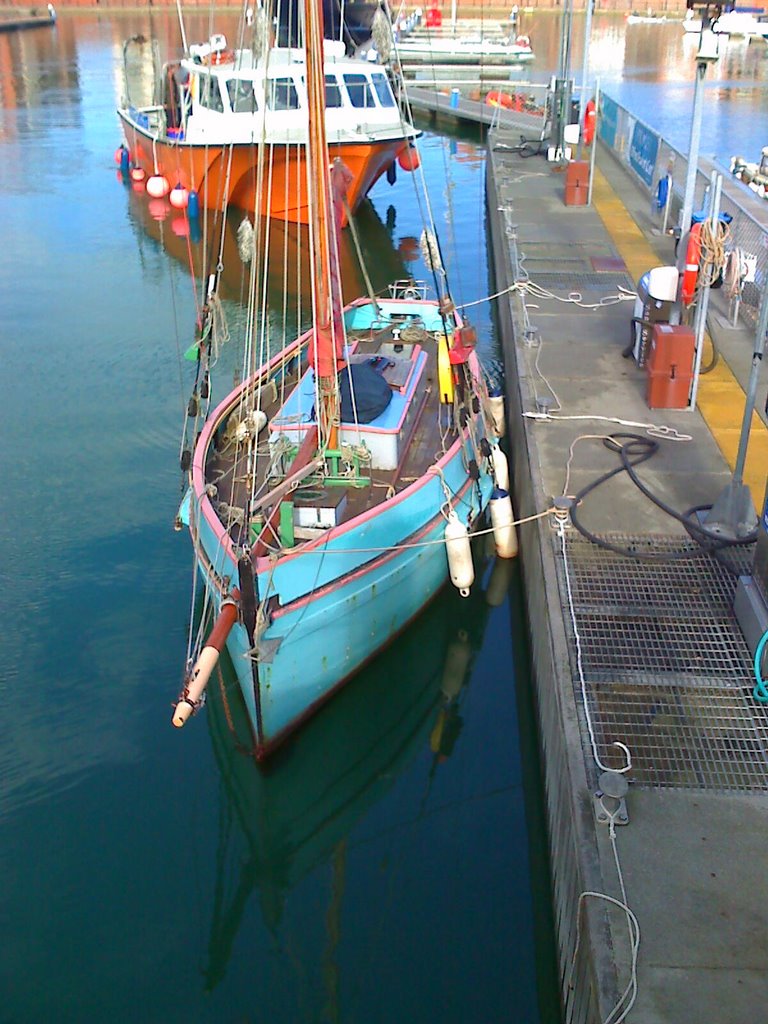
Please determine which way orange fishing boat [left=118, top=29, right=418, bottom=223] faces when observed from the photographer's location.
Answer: facing the viewer and to the right of the viewer

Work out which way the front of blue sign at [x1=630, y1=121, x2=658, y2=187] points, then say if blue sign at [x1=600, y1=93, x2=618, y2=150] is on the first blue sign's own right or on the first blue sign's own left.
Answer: on the first blue sign's own right

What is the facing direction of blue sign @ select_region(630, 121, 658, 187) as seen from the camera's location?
facing the viewer and to the left of the viewer

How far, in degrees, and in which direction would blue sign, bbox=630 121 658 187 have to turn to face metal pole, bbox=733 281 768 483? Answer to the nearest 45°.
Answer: approximately 45° to its left

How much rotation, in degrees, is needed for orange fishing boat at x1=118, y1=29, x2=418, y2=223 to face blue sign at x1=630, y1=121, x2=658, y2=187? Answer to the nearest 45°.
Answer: approximately 45° to its left

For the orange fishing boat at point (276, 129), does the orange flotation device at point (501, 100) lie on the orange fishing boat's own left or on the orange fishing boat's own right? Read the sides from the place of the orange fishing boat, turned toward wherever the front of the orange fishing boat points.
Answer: on the orange fishing boat's own left

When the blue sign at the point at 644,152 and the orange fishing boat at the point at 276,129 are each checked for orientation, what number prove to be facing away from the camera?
0

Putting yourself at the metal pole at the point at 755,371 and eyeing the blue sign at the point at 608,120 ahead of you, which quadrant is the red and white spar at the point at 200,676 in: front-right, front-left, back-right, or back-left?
back-left

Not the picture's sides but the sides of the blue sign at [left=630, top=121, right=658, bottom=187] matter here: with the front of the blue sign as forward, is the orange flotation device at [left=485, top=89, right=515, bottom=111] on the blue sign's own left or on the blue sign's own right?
on the blue sign's own right

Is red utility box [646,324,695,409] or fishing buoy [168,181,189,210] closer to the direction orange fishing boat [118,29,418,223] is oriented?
the red utility box

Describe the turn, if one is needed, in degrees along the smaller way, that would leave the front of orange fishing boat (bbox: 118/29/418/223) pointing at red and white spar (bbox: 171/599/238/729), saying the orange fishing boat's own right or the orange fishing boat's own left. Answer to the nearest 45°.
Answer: approximately 45° to the orange fishing boat's own right

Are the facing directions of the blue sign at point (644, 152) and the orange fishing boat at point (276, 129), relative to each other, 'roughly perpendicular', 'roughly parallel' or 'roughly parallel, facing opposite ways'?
roughly perpendicular

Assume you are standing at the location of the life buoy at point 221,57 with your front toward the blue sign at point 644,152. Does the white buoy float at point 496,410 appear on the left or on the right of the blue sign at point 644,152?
right

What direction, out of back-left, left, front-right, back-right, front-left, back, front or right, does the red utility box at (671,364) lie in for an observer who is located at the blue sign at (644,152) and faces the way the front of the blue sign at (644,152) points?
front-left

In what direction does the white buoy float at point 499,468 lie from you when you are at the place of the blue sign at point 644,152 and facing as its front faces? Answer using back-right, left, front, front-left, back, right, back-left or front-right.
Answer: front-left
